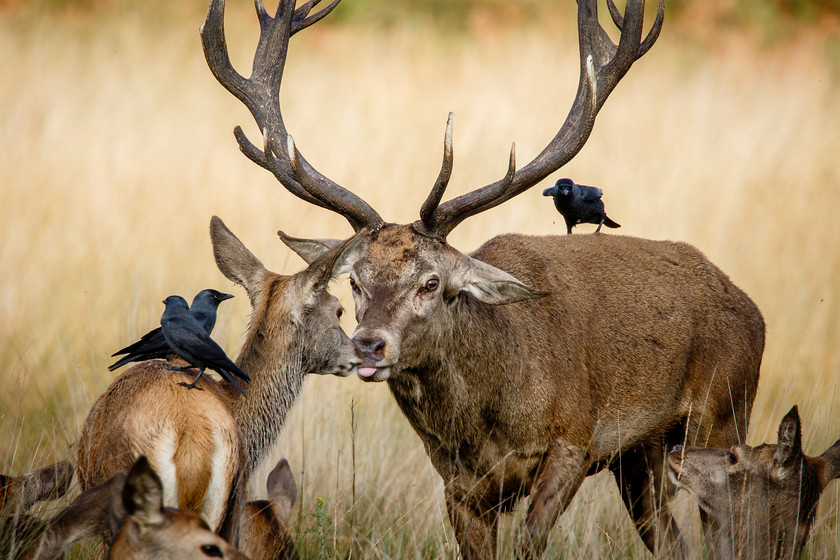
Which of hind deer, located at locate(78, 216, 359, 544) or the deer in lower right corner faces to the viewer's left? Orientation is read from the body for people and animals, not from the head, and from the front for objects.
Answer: the deer in lower right corner

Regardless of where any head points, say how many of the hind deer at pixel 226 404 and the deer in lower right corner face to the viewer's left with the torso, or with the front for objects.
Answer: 1

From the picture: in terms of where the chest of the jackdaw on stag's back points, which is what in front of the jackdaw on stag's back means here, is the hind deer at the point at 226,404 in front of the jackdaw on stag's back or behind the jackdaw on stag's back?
in front

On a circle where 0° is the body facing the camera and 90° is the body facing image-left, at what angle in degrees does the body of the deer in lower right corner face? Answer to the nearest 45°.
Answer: approximately 90°

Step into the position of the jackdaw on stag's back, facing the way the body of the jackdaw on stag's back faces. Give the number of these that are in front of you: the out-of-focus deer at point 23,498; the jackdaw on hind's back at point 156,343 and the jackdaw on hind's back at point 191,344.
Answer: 3

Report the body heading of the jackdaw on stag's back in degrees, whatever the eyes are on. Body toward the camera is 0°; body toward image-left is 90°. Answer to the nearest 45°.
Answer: approximately 45°

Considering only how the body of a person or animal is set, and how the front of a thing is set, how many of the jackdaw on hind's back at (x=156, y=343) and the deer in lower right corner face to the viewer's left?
1

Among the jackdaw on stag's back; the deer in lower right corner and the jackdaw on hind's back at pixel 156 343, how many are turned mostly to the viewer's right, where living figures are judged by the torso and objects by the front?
1

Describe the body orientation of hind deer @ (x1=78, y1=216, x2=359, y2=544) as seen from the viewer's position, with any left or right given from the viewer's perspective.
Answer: facing away from the viewer and to the right of the viewer

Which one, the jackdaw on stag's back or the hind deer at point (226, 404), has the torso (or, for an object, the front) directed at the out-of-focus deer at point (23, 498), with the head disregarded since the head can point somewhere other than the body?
the jackdaw on stag's back

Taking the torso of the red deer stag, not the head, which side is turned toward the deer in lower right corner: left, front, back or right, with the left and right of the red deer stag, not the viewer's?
left

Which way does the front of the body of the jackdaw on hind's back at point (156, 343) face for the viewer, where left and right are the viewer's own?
facing to the right of the viewer
